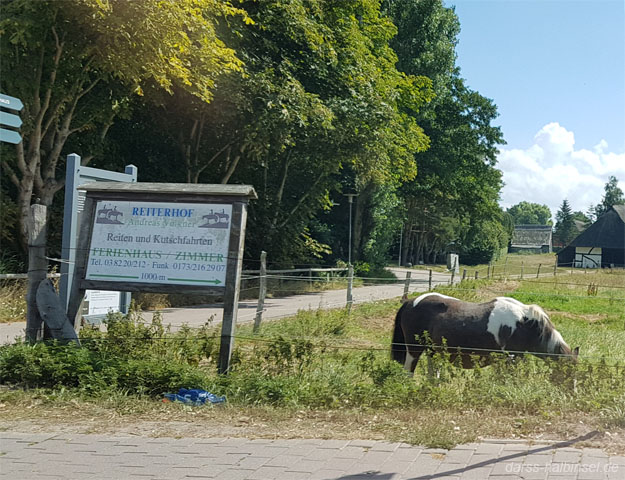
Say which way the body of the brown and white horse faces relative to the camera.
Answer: to the viewer's right

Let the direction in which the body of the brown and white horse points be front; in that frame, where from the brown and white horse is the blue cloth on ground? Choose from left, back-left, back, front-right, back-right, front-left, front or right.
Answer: back-right

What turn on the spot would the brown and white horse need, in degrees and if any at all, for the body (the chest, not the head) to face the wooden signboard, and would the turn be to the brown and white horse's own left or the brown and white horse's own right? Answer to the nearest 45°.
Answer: approximately 180°

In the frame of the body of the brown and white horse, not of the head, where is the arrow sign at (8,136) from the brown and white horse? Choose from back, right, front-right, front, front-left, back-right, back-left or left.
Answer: back-right

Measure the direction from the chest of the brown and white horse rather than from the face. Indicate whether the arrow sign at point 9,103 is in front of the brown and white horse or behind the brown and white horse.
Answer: behind

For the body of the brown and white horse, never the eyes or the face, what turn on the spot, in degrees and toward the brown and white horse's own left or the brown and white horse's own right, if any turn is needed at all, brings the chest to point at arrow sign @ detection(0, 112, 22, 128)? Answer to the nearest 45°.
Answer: approximately 135° to the brown and white horse's own right

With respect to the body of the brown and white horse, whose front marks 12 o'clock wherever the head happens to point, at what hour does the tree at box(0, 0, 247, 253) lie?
The tree is roughly at 7 o'clock from the brown and white horse.

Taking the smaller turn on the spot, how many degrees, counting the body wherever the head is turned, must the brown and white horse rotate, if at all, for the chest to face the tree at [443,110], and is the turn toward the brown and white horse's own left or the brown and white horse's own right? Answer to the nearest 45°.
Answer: approximately 90° to the brown and white horse's own left

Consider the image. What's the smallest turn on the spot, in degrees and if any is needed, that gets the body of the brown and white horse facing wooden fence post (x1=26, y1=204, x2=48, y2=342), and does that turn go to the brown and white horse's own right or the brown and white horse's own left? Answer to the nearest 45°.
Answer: approximately 180°
